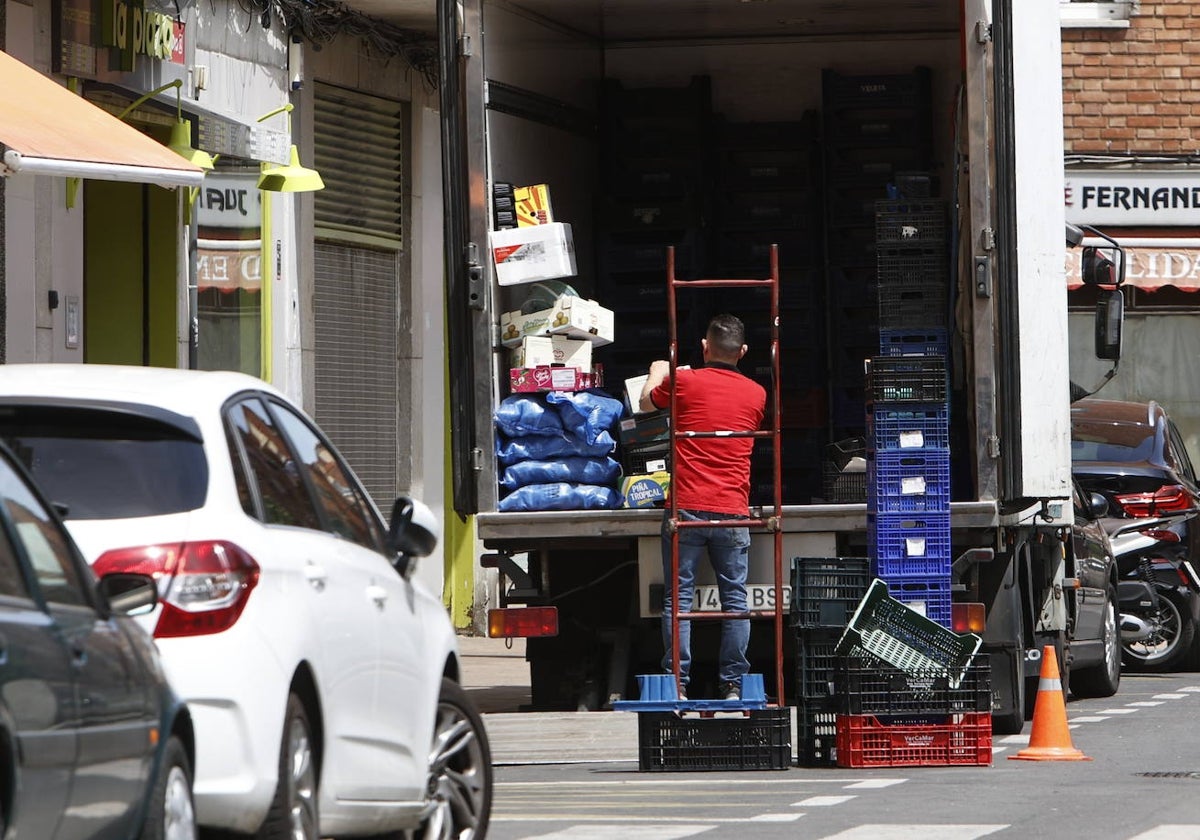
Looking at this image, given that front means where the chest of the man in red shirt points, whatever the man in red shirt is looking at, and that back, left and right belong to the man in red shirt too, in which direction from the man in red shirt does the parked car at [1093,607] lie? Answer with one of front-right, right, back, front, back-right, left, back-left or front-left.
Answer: front-right

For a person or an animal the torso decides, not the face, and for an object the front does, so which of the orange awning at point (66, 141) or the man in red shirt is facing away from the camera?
the man in red shirt

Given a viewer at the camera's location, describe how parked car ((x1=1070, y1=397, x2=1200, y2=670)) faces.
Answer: facing away from the viewer

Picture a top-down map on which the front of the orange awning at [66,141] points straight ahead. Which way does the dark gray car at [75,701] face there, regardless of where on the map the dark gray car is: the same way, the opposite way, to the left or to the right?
to the left

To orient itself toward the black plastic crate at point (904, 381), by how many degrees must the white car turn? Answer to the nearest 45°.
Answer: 0° — it already faces it

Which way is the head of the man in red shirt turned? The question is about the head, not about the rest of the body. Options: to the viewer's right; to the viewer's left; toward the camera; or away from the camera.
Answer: away from the camera

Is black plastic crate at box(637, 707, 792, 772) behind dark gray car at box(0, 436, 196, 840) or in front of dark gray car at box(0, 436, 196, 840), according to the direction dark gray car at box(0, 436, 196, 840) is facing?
in front

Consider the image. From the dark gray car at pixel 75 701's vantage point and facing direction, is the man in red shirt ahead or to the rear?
ahead

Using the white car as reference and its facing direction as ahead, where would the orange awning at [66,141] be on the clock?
The orange awning is roughly at 10 o'clock from the white car.

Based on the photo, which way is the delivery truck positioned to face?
away from the camera

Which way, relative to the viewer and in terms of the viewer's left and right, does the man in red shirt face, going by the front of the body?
facing away from the viewer

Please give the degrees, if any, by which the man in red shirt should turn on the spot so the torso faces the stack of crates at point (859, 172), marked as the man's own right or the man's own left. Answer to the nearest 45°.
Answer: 0° — they already face it

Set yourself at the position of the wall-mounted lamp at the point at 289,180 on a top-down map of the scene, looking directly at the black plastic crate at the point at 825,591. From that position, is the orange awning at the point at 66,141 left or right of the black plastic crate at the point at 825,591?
right

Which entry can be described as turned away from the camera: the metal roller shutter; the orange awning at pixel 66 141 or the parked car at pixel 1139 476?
the parked car
